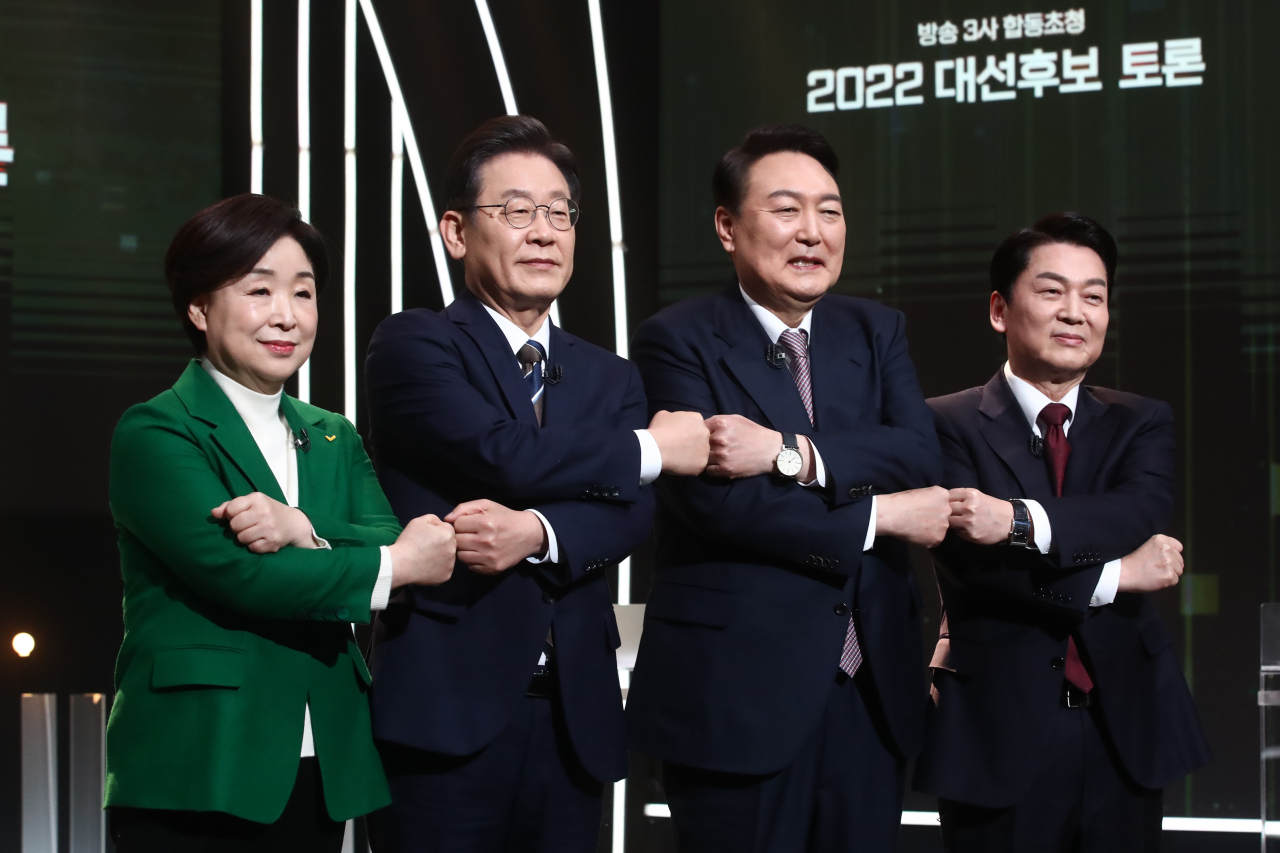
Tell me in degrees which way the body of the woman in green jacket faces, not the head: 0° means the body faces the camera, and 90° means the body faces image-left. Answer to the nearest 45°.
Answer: approximately 315°

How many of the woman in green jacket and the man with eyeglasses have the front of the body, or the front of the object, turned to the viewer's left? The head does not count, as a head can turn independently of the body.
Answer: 0

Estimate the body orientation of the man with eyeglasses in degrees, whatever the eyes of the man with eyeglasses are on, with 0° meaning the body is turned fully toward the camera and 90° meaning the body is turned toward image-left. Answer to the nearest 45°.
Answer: approximately 315°
